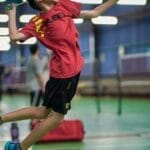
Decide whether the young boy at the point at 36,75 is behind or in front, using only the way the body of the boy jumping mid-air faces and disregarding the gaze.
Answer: behind
